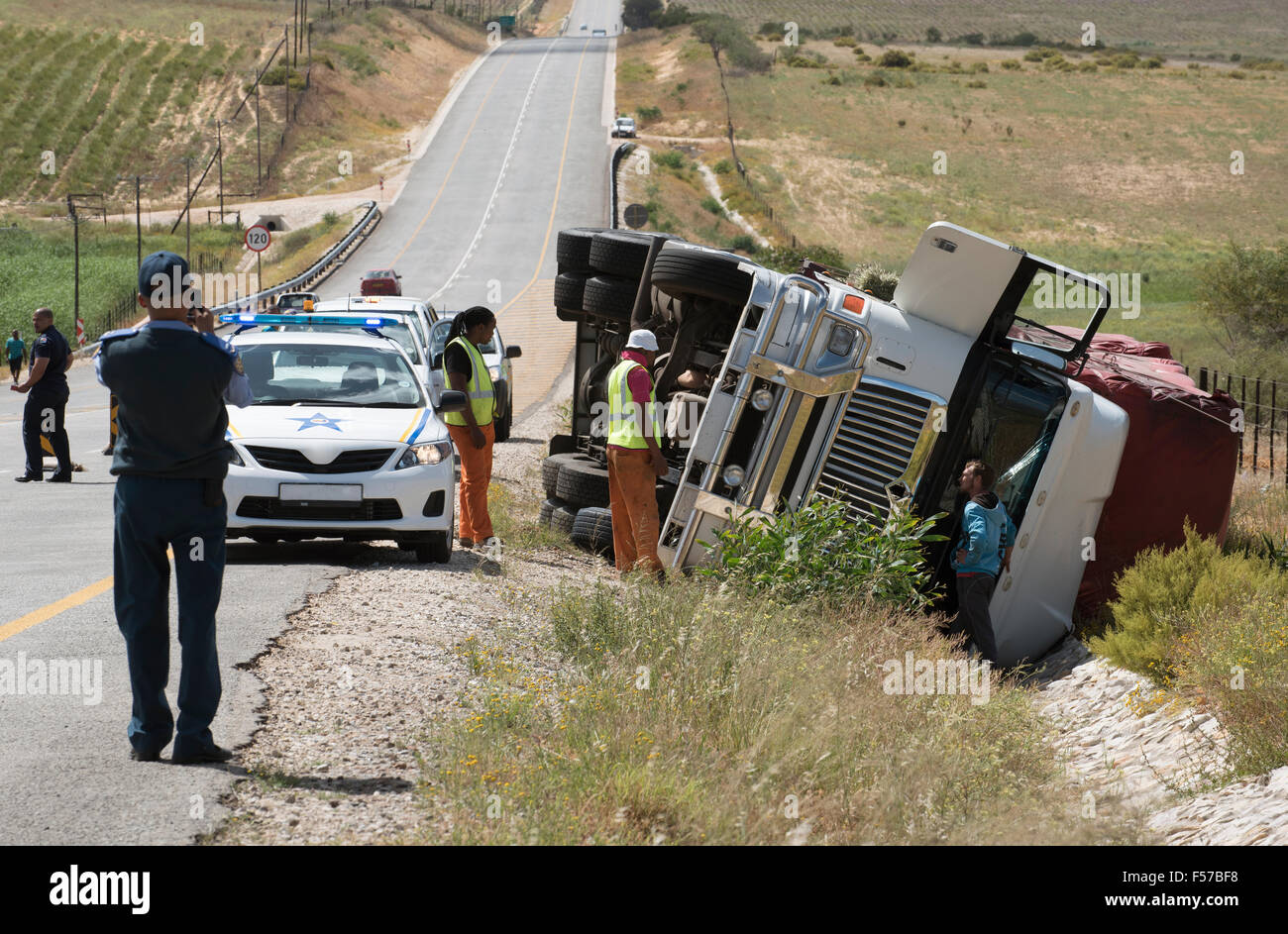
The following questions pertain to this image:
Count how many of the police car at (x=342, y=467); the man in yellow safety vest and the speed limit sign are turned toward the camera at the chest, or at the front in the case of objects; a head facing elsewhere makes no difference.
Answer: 2

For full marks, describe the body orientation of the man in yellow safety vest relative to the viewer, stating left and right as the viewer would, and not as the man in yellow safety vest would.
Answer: facing away from the viewer and to the right of the viewer

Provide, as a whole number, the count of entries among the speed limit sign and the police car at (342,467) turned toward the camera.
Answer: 2

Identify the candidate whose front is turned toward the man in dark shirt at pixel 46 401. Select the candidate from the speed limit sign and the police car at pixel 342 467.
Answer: the speed limit sign

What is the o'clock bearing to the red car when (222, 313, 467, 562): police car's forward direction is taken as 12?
The red car is roughly at 6 o'clock from the police car.

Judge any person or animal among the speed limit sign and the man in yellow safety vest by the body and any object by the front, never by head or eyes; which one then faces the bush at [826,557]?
the speed limit sign

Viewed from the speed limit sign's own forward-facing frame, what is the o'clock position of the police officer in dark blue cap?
The police officer in dark blue cap is roughly at 12 o'clock from the speed limit sign.

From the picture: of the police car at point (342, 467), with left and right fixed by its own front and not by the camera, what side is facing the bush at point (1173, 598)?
left

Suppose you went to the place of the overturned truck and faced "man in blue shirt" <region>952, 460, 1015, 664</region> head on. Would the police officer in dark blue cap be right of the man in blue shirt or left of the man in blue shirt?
right

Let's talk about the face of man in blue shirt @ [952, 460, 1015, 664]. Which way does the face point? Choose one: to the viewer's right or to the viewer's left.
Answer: to the viewer's left

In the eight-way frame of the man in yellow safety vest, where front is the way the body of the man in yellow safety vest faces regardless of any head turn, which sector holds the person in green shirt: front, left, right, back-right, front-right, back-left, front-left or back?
left

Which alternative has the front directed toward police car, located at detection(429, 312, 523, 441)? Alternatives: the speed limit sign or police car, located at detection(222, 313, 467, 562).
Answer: the speed limit sign
